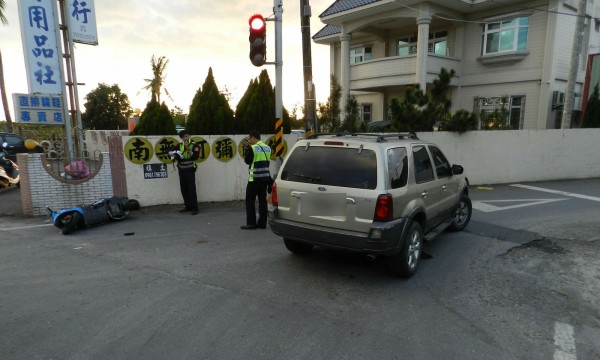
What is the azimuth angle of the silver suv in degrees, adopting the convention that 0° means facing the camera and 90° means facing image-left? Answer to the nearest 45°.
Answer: approximately 225°

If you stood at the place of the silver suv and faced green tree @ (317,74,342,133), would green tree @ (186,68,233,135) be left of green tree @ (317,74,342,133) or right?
left

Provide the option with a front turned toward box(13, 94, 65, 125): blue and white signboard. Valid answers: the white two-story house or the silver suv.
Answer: the white two-story house

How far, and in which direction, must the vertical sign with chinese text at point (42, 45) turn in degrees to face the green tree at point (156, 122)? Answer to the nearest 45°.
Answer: approximately 90° to its left

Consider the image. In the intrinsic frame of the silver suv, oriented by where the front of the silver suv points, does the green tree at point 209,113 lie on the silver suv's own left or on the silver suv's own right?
on the silver suv's own left

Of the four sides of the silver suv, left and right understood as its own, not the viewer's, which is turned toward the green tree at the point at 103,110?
left

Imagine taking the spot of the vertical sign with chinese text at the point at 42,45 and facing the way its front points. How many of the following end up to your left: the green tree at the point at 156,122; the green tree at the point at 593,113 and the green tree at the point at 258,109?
3

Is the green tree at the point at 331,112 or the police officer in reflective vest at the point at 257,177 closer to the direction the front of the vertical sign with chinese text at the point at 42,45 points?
the police officer in reflective vest

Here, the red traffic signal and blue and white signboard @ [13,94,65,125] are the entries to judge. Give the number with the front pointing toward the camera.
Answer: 2

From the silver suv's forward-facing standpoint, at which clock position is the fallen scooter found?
The fallen scooter is roughly at 8 o'clock from the silver suv.
